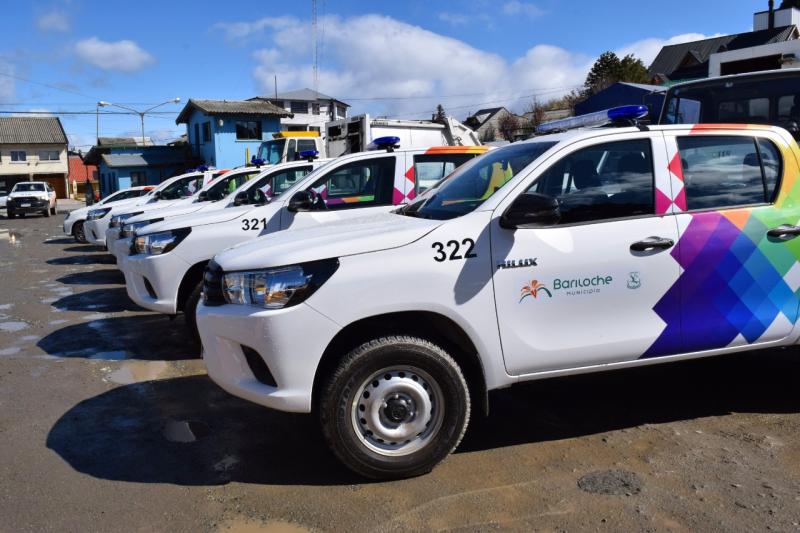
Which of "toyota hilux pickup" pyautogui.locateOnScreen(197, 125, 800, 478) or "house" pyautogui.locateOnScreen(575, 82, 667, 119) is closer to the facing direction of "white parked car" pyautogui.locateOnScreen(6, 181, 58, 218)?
the toyota hilux pickup

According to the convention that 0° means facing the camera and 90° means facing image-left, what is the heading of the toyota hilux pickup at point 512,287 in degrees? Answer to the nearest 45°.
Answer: approximately 90°

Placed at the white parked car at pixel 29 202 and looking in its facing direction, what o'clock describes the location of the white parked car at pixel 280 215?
the white parked car at pixel 280 215 is roughly at 12 o'clock from the white parked car at pixel 29 202.

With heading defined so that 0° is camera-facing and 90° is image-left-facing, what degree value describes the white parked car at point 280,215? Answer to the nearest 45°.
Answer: approximately 45°

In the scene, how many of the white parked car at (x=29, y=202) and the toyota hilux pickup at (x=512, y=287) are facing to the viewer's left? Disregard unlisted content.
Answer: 1

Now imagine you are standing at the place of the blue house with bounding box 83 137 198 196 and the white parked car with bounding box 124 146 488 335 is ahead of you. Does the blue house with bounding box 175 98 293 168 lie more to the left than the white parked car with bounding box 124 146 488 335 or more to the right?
left

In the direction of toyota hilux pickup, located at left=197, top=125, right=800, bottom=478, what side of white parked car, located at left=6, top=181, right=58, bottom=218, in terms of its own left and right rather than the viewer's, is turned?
front

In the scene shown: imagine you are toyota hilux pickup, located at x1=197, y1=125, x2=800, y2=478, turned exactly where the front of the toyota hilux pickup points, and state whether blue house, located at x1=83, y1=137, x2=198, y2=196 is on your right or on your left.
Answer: on your right

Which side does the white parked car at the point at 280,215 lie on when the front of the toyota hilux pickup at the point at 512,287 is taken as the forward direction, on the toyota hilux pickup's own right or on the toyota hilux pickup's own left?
on the toyota hilux pickup's own right

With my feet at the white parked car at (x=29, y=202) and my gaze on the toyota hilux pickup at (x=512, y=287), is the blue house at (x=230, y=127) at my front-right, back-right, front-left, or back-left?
back-left

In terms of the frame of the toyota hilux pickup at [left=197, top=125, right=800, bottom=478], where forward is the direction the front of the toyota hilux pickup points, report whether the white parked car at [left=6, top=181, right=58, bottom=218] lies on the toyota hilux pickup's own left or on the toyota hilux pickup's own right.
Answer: on the toyota hilux pickup's own right
